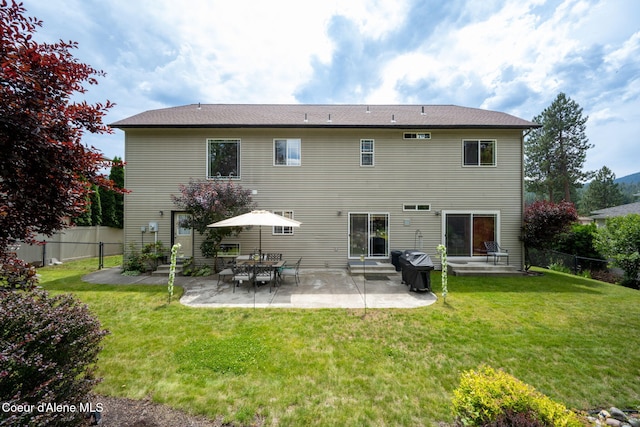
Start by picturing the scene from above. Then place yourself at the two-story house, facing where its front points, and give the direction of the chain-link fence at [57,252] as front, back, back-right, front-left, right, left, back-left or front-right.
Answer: left

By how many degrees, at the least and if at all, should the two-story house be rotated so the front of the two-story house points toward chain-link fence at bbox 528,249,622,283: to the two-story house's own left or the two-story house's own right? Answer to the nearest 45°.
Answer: approximately 90° to the two-story house's own right

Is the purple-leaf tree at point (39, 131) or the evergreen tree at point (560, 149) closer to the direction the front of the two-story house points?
the evergreen tree

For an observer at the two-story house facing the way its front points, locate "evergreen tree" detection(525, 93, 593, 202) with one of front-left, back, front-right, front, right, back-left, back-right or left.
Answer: front-right

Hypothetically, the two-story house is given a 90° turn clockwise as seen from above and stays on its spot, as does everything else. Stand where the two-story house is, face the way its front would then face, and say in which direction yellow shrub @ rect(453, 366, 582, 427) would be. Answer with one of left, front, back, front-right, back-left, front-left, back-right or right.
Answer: right

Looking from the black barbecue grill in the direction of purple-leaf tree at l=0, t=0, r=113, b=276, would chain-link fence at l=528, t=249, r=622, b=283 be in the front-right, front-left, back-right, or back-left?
back-left

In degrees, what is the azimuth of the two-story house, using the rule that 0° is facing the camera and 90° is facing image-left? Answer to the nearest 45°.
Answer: approximately 180°

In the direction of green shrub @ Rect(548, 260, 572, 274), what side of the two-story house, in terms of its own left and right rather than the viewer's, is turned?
right

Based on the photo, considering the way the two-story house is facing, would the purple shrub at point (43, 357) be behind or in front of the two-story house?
behind
